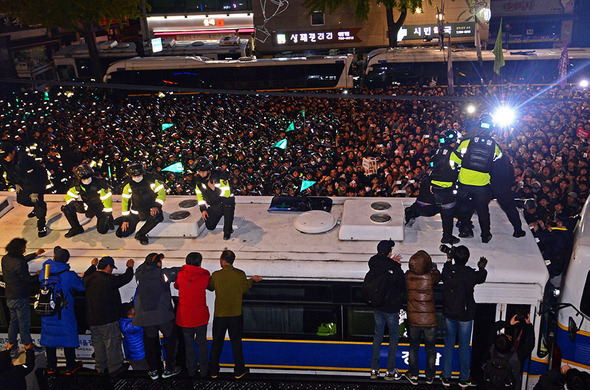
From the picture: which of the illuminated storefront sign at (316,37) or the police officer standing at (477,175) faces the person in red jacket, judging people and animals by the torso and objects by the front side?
the illuminated storefront sign

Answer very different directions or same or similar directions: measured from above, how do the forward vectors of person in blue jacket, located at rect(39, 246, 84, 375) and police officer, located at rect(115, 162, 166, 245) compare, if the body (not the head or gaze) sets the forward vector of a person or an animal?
very different directions

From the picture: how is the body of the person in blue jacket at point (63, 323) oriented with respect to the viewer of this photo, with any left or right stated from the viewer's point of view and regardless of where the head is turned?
facing away from the viewer

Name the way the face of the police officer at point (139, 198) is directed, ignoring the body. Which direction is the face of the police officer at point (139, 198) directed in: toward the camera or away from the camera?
toward the camera

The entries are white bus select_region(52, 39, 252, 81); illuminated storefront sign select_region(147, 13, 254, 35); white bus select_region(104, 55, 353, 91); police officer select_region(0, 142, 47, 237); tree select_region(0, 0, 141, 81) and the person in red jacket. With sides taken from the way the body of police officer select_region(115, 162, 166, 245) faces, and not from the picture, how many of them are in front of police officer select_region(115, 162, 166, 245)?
1

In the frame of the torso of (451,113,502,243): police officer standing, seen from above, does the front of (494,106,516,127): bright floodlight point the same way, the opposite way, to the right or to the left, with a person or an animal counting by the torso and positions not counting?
the opposite way

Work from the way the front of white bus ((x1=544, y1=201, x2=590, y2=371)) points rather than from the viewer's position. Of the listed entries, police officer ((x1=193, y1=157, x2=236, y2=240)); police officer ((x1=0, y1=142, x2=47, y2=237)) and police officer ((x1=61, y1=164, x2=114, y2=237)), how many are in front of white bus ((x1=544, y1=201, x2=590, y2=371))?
3

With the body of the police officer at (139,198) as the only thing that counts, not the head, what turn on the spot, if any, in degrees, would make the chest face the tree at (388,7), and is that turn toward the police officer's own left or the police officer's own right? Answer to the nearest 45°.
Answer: approximately 135° to the police officer's own left

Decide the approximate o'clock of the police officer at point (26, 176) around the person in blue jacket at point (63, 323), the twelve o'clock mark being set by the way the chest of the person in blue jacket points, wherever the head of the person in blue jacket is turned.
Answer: The police officer is roughly at 12 o'clock from the person in blue jacket.

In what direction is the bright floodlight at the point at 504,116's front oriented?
toward the camera

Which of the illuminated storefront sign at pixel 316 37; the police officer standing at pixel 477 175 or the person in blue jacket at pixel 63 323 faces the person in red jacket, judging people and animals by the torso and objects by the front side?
the illuminated storefront sign

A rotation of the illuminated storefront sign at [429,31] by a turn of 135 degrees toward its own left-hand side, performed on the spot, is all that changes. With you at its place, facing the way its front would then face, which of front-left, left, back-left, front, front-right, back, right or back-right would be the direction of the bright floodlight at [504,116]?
back-right

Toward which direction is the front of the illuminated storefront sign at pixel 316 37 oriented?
toward the camera

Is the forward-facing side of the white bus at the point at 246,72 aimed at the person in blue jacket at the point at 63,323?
no

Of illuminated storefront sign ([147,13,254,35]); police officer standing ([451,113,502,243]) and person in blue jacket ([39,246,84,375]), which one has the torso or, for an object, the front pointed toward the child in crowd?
the illuminated storefront sign

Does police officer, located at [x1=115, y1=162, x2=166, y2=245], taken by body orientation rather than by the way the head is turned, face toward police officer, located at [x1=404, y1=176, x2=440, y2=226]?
no

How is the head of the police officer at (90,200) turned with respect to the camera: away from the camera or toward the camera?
toward the camera

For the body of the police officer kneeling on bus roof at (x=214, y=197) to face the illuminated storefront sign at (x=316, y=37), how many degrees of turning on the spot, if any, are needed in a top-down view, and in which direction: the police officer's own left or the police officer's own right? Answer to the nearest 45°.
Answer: approximately 135° to the police officer's own right
